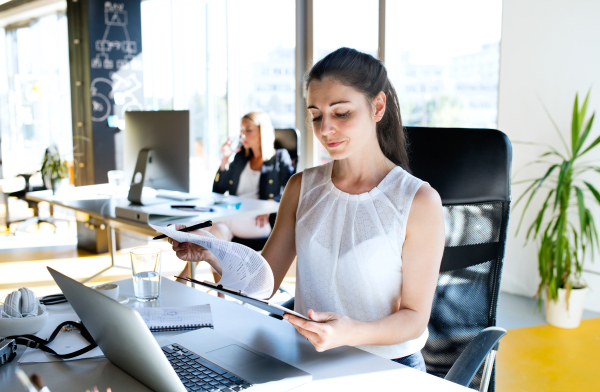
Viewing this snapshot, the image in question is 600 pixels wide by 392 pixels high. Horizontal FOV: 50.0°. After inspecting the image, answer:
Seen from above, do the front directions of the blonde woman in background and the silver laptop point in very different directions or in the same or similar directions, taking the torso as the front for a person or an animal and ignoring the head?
very different directions

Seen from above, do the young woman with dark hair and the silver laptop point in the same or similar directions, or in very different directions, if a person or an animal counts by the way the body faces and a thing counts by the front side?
very different directions

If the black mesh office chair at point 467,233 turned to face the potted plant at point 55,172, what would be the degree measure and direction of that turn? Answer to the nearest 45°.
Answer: approximately 90° to its right

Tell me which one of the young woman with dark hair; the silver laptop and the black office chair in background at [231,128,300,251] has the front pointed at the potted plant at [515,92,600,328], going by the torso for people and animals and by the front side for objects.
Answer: the silver laptop
